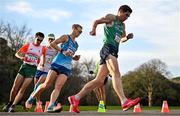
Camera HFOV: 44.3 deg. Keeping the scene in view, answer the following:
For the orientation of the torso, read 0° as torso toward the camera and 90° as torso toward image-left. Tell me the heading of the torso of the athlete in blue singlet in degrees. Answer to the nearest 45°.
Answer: approximately 315°
